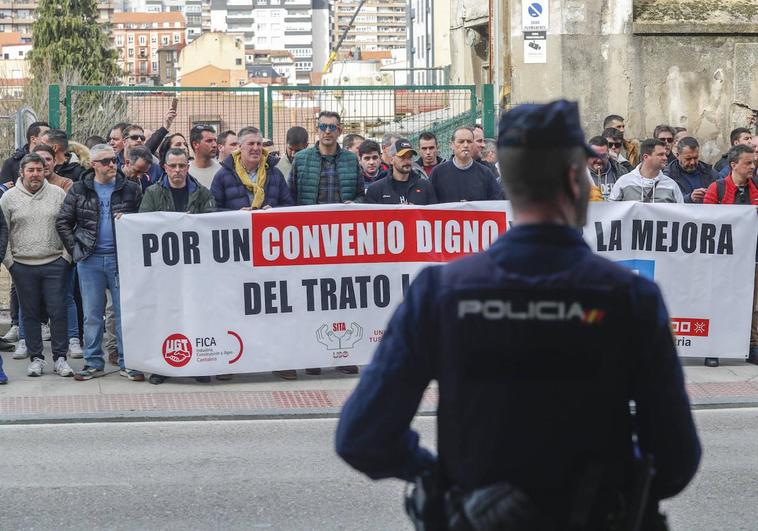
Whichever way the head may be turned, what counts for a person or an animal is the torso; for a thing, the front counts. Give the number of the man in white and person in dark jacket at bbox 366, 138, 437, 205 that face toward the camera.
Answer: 2

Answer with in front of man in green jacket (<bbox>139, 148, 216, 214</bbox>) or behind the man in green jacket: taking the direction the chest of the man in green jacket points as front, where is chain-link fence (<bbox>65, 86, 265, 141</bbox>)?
behind

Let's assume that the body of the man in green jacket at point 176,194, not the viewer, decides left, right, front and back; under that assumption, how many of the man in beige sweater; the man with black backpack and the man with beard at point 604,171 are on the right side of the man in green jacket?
1

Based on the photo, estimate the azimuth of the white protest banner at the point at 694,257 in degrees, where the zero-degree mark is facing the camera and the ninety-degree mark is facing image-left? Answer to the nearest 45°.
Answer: approximately 0°

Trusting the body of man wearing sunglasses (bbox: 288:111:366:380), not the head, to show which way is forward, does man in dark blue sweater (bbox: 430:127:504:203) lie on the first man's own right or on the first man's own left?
on the first man's own left

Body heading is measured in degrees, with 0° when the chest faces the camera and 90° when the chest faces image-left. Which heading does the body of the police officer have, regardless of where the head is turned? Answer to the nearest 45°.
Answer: approximately 180°

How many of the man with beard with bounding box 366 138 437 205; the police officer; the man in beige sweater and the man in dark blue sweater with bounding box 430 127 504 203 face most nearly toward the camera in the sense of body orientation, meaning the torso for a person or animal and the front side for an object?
3

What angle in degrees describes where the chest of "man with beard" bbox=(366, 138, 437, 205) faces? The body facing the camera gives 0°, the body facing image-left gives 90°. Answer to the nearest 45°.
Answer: approximately 0°
